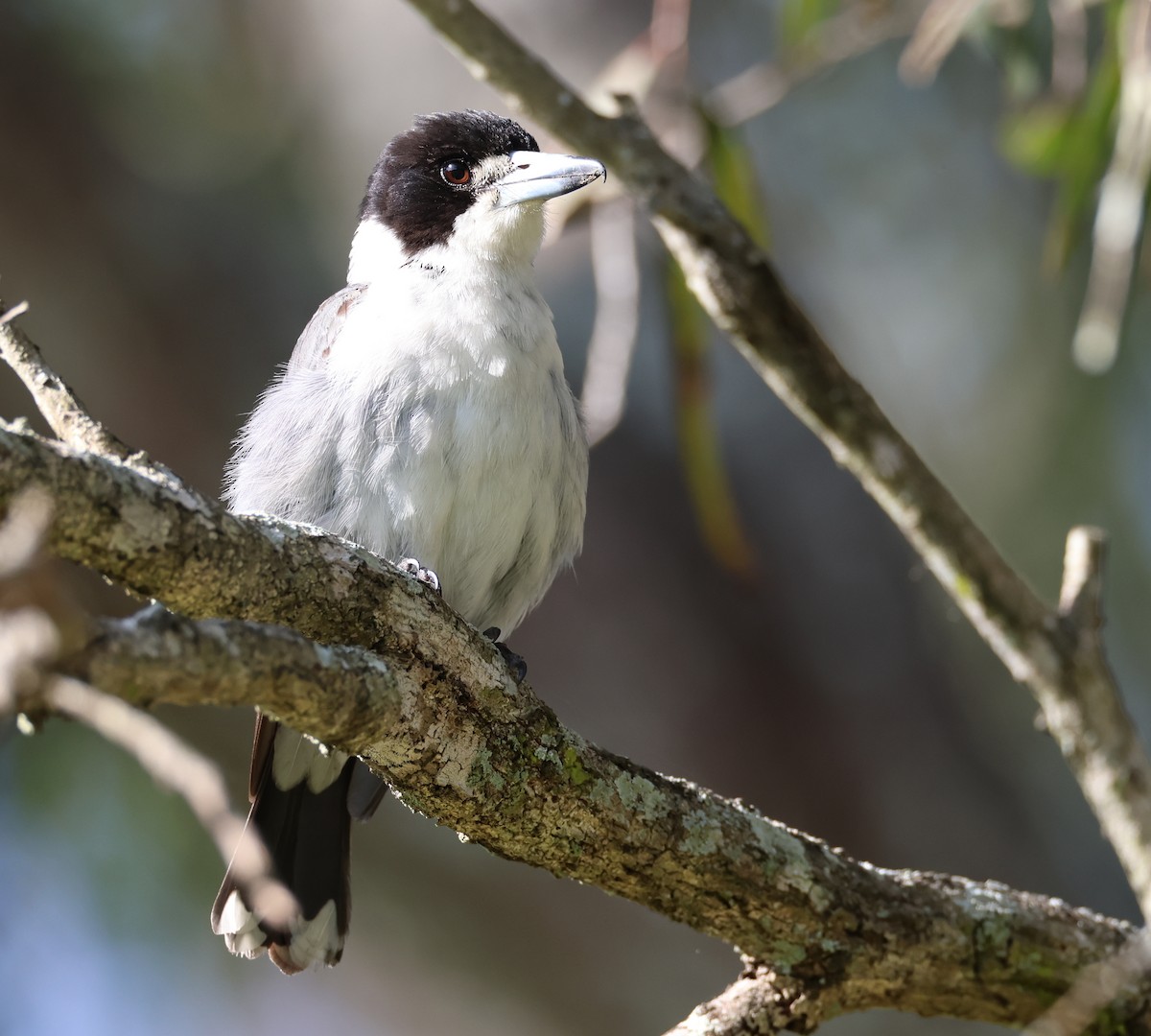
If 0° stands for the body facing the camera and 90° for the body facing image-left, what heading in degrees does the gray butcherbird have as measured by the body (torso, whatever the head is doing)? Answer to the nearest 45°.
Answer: approximately 315°

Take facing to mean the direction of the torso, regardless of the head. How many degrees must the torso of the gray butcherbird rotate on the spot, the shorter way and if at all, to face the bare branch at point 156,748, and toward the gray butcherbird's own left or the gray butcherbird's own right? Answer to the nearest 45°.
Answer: approximately 45° to the gray butcherbird's own right
